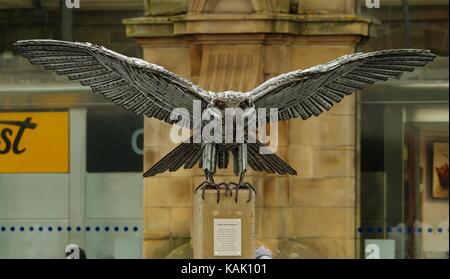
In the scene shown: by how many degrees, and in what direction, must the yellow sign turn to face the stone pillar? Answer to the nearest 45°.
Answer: approximately 90° to its left

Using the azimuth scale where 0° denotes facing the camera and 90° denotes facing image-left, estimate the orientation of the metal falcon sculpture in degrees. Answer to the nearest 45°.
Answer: approximately 0°

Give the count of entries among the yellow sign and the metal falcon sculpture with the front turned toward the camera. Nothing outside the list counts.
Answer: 2

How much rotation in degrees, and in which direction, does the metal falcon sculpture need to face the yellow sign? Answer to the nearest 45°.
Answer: approximately 135° to its right

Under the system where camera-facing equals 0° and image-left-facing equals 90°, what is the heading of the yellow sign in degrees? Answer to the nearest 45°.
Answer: approximately 0°
